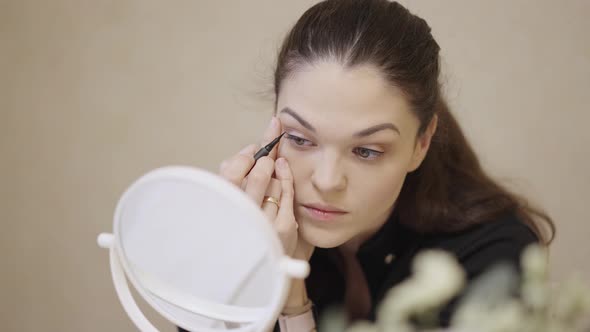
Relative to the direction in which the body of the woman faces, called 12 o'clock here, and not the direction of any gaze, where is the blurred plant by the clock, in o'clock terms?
The blurred plant is roughly at 10 o'clock from the woman.

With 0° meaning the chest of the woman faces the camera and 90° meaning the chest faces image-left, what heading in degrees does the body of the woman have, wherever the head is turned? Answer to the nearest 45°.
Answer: approximately 45°

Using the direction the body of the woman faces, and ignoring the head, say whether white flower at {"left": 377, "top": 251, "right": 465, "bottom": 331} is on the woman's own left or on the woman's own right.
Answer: on the woman's own left
